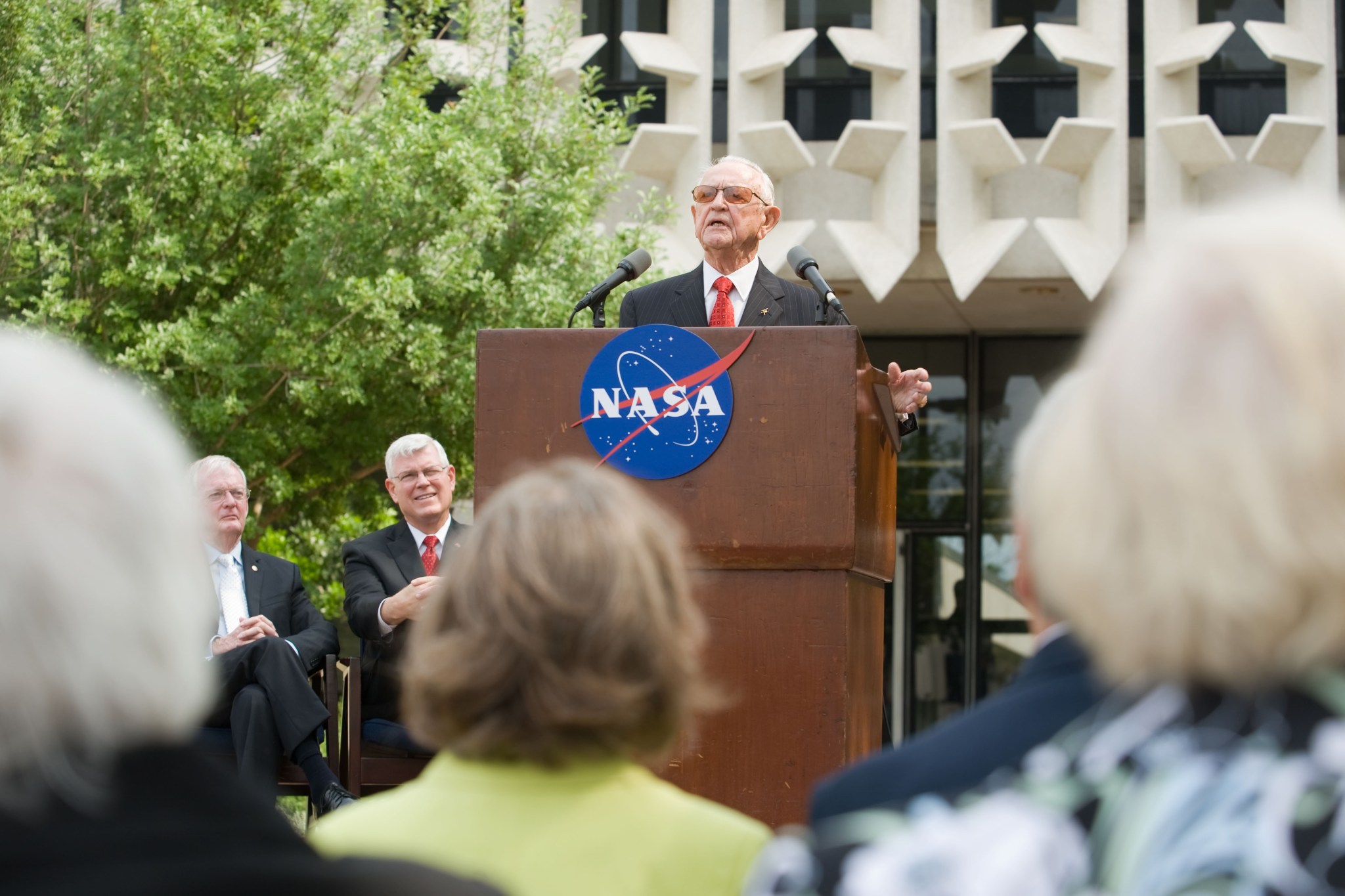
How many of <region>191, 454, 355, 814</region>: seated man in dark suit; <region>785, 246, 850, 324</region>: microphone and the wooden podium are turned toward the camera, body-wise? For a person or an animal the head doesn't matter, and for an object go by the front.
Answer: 2

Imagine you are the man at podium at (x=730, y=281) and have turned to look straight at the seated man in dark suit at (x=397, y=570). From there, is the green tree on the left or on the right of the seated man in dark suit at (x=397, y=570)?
right

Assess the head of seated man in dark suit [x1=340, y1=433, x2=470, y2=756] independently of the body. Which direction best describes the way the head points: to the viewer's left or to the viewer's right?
to the viewer's right

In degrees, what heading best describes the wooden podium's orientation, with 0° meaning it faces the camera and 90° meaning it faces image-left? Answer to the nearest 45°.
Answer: approximately 0°

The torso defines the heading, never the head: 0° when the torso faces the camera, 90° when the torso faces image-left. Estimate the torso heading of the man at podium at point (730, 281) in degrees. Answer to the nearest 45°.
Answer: approximately 0°

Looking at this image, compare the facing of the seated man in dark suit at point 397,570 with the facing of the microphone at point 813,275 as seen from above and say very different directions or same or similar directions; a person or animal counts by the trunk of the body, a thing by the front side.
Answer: very different directions
